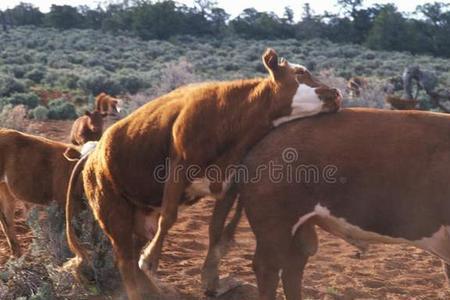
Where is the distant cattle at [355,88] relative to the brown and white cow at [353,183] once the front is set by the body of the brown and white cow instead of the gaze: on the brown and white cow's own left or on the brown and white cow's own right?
on the brown and white cow's own left

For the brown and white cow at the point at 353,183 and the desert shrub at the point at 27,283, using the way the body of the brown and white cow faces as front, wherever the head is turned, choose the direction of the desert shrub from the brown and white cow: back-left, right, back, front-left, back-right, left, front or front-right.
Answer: back

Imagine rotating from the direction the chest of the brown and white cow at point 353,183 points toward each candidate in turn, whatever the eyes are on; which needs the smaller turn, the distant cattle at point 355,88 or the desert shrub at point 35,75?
the distant cattle

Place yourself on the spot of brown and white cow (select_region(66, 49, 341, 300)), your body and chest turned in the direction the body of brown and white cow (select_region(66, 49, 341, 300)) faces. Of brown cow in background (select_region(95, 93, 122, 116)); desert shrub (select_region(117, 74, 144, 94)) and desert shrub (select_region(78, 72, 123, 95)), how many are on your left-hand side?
3

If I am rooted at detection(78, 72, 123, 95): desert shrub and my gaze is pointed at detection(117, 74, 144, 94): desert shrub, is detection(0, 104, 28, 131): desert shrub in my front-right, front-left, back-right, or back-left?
back-right

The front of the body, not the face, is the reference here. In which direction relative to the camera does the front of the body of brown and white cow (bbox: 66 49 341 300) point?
to the viewer's right

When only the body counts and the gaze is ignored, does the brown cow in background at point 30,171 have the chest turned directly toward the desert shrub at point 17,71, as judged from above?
no

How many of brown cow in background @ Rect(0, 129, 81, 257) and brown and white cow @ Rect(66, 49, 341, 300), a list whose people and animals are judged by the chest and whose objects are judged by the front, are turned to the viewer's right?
2

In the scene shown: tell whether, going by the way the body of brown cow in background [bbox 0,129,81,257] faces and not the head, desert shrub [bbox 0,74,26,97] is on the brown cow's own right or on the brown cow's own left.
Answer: on the brown cow's own left

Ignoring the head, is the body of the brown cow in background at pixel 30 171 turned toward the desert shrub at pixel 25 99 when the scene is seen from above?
no

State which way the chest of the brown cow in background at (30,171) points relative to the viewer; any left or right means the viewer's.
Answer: facing to the right of the viewer

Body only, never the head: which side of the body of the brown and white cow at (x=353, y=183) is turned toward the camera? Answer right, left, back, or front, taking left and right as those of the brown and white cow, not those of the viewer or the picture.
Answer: right

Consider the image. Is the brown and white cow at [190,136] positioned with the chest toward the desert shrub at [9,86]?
no

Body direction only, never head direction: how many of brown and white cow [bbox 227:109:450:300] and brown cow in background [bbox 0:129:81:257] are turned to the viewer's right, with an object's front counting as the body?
2
